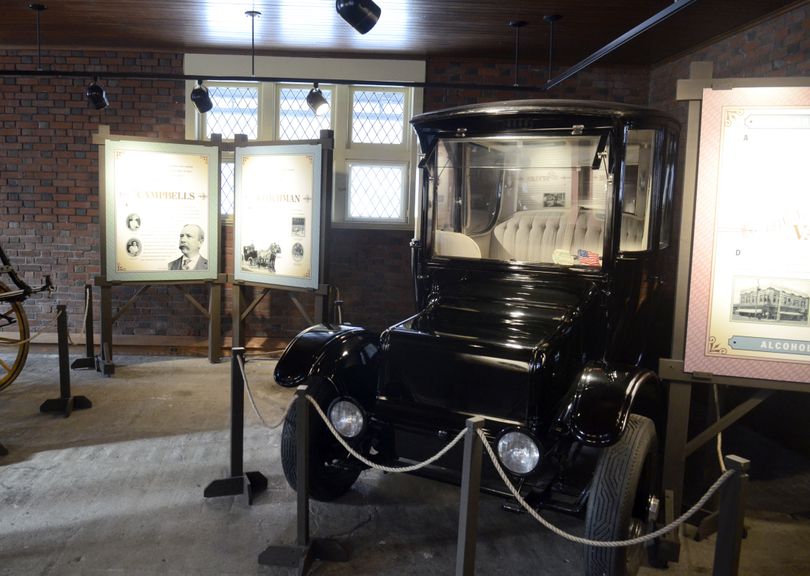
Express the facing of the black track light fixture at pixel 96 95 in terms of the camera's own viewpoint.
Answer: facing away from the viewer and to the right of the viewer

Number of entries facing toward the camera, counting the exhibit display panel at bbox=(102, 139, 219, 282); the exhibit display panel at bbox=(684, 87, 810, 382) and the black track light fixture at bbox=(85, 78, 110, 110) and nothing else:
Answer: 2

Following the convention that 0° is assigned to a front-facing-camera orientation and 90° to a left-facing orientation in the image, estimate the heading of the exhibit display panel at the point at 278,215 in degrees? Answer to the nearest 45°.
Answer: approximately 45°

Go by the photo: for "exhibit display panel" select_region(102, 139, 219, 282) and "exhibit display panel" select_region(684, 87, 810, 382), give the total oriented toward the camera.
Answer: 2

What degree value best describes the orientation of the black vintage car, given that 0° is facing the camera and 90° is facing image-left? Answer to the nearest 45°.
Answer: approximately 45°

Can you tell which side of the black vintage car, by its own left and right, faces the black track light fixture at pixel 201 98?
right

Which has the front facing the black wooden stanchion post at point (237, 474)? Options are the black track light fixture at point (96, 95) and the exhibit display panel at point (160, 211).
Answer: the exhibit display panel

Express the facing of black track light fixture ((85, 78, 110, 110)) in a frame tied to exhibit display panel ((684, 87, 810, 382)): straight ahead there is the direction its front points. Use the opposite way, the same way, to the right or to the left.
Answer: the opposite way

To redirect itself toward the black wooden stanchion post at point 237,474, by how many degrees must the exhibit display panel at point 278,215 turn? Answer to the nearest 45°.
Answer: approximately 45° to its left

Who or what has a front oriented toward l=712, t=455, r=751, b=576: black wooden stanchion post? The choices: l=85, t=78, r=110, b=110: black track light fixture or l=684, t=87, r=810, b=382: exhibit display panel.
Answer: the exhibit display panel
